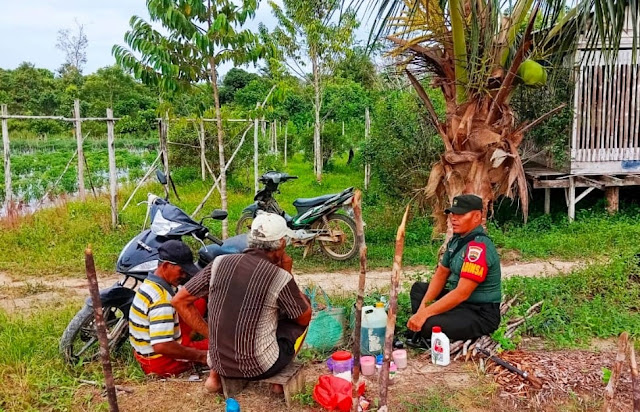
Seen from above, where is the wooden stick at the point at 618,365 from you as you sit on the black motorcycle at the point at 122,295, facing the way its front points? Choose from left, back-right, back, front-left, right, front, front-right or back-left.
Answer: left

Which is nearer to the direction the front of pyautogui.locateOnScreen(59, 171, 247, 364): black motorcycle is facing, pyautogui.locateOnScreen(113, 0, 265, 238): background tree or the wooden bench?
the wooden bench

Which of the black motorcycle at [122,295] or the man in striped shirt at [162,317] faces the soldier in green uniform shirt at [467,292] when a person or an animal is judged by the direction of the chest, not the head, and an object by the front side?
the man in striped shirt

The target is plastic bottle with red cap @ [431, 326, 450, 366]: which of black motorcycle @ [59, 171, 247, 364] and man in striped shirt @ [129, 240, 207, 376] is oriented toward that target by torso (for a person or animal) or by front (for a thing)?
the man in striped shirt

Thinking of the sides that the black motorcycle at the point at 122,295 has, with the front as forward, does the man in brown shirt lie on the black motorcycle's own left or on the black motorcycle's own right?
on the black motorcycle's own left

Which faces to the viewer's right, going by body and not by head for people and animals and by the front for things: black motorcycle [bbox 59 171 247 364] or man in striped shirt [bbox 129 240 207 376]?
the man in striped shirt

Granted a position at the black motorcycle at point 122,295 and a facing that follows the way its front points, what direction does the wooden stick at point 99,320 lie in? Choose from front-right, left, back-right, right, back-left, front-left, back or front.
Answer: front-left

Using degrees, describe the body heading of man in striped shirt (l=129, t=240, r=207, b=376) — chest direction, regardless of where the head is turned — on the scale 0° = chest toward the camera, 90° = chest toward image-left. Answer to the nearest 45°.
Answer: approximately 270°

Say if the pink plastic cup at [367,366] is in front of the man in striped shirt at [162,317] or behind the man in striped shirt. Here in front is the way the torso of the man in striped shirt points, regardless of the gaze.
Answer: in front

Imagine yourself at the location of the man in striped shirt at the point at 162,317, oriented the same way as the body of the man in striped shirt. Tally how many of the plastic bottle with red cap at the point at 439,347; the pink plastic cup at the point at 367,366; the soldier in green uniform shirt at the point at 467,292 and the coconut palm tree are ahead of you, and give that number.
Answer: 4

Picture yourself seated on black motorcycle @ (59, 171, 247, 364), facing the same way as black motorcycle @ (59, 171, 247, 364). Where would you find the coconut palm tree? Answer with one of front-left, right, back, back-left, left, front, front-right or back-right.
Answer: back-left

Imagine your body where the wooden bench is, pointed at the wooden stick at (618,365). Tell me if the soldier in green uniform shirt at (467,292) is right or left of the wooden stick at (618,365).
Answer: left

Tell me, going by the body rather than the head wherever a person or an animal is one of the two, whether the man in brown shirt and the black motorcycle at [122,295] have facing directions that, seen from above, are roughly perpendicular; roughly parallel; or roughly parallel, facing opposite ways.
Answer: roughly parallel, facing opposite ways

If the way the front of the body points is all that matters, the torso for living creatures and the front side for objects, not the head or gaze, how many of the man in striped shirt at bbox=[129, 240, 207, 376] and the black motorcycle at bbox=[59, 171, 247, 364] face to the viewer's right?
1

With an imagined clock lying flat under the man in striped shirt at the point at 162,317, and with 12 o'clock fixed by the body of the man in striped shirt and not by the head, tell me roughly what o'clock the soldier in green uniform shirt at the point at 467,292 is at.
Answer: The soldier in green uniform shirt is roughly at 12 o'clock from the man in striped shirt.

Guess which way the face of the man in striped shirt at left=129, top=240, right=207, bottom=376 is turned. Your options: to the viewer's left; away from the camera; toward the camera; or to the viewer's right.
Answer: to the viewer's right

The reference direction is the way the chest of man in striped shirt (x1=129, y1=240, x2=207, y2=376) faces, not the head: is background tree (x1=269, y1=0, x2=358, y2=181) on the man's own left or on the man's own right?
on the man's own left

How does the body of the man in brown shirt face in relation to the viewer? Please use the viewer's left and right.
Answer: facing away from the viewer and to the right of the viewer

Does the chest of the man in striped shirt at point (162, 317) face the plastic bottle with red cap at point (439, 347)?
yes
